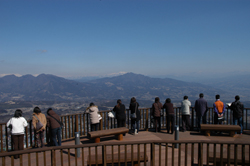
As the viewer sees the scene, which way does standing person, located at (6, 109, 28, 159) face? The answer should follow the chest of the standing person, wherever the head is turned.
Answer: away from the camera

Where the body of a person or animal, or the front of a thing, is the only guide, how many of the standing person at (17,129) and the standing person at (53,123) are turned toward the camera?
0

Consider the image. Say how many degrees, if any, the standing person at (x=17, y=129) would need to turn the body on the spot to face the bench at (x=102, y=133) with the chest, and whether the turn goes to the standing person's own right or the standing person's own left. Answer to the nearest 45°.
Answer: approximately 90° to the standing person's own right

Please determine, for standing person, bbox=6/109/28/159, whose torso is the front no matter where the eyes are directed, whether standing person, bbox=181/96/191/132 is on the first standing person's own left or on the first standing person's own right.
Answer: on the first standing person's own right

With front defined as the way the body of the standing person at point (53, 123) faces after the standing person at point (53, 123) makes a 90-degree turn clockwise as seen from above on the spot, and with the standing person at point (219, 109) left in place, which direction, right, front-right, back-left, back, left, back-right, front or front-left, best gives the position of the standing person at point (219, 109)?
front-right

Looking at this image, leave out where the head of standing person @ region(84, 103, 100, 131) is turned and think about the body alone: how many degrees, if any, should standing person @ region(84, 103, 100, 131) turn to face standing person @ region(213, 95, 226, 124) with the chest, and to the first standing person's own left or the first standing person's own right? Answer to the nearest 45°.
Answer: approximately 135° to the first standing person's own right

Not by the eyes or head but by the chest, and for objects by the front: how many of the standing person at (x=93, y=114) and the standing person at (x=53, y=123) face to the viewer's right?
0

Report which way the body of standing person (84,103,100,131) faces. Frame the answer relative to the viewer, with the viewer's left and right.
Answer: facing away from the viewer and to the left of the viewer

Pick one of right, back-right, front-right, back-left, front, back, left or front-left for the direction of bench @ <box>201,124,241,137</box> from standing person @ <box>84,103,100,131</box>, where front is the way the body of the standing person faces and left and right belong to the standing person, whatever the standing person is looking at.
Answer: back-right

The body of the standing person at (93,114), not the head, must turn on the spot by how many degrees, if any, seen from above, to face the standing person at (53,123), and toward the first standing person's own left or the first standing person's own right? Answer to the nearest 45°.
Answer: approximately 90° to the first standing person's own left

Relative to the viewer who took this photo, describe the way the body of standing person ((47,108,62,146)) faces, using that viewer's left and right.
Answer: facing away from the viewer and to the left of the viewer

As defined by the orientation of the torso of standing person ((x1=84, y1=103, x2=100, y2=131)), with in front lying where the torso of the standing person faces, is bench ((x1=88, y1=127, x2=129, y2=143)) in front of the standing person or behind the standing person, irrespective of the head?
behind
